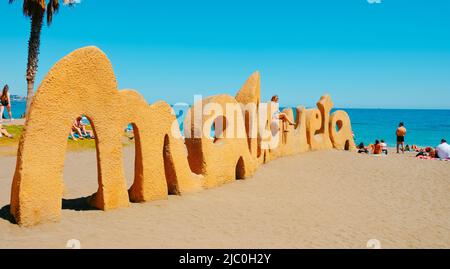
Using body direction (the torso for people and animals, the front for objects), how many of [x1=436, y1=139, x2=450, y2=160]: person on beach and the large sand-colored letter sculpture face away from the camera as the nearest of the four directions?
1

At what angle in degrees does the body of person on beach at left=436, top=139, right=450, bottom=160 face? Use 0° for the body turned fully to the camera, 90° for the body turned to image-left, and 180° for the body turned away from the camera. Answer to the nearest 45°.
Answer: approximately 180°

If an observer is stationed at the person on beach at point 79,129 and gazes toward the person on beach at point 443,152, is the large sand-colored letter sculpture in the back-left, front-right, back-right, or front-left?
front-right

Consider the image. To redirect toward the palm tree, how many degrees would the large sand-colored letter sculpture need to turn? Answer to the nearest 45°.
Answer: approximately 180°

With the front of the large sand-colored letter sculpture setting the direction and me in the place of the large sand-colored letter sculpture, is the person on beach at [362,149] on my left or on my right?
on my left

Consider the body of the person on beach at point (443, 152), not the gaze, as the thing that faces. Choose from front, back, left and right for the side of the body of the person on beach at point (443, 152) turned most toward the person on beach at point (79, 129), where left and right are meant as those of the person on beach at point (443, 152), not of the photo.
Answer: left

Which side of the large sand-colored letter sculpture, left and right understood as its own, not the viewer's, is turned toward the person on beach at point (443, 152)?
left

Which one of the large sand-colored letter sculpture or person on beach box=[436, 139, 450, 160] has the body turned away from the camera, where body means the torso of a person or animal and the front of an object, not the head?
the person on beach

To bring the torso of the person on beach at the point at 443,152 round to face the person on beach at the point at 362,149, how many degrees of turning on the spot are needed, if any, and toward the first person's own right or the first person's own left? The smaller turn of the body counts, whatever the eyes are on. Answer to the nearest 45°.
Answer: approximately 45° to the first person's own left

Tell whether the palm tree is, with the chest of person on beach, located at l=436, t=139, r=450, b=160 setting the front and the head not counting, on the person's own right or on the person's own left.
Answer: on the person's own left
